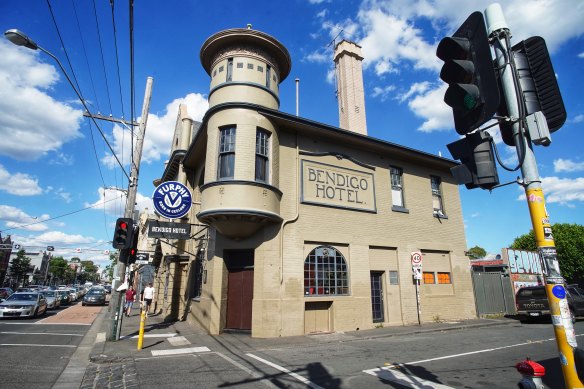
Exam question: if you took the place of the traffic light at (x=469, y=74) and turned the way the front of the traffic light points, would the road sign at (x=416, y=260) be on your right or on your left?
on your right

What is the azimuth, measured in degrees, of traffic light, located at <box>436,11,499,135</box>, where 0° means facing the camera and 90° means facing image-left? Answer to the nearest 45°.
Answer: approximately 45°

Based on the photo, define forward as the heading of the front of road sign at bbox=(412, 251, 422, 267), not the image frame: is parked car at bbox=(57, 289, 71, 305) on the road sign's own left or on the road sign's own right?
on the road sign's own right

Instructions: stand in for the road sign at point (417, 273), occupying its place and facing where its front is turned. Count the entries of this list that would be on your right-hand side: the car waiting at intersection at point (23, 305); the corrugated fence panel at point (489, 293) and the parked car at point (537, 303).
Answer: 1

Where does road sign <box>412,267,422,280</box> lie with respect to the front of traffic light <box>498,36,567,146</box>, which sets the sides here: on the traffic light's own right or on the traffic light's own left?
on the traffic light's own left

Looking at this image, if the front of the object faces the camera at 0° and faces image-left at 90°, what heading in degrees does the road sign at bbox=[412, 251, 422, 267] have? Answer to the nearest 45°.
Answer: approximately 0°

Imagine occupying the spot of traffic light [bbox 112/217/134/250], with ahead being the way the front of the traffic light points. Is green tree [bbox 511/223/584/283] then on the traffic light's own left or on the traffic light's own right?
on the traffic light's own left
